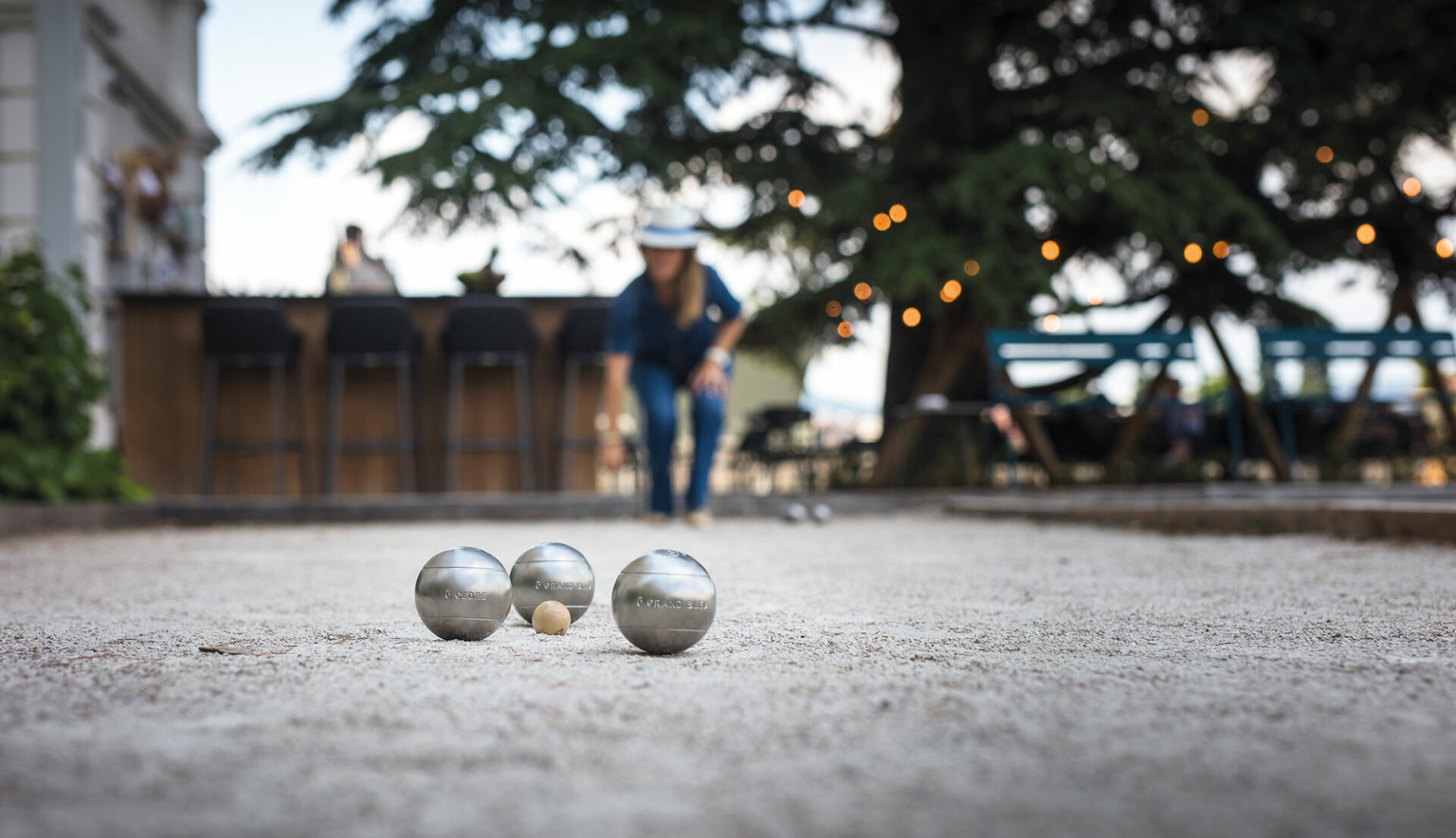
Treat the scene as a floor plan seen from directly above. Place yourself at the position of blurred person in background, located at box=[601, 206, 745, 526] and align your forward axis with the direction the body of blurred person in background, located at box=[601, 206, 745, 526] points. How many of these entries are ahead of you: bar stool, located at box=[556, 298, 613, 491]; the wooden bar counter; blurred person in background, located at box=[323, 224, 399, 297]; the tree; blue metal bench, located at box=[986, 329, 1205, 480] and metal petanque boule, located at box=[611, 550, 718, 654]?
1

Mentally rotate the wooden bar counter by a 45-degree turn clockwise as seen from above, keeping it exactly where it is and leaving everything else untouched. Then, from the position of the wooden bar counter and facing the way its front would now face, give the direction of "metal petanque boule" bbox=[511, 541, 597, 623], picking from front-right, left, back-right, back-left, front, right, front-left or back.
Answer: front-left

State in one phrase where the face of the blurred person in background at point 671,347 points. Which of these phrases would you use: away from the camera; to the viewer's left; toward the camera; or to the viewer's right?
toward the camera

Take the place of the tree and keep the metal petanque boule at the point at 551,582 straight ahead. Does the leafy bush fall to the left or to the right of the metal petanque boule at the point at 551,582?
right

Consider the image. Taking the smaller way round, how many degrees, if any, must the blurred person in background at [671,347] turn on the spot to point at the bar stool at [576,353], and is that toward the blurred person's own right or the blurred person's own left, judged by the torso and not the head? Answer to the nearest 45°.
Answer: approximately 180°

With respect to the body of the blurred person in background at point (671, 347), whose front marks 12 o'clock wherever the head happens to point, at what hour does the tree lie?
The tree is roughly at 7 o'clock from the blurred person in background.

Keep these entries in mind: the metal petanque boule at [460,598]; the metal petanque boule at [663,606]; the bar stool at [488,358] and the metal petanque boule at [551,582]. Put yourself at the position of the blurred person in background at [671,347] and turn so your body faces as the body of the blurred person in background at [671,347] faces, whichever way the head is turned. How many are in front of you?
3

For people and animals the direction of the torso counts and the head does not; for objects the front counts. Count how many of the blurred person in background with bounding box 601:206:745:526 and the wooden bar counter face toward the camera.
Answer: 2

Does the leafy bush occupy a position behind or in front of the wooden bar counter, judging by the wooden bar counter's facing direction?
in front

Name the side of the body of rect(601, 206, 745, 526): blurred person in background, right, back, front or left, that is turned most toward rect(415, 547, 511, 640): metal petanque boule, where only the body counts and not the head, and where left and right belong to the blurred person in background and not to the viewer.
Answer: front

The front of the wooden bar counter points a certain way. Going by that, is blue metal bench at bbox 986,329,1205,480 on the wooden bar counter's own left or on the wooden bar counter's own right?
on the wooden bar counter's own left

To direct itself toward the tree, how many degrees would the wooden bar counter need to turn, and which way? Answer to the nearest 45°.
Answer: approximately 90° to its left

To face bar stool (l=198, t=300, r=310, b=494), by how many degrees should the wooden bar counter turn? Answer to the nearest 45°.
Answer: approximately 45° to its right

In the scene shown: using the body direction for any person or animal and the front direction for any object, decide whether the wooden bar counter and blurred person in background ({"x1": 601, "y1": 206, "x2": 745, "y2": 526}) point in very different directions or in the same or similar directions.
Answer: same or similar directions

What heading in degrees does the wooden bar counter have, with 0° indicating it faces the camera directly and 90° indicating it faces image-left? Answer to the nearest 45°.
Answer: approximately 0°

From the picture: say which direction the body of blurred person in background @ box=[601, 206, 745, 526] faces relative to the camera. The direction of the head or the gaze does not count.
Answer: toward the camera

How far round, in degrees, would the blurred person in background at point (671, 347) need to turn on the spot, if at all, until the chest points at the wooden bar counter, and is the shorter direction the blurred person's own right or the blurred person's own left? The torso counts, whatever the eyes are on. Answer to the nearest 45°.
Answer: approximately 135° to the blurred person's own right
